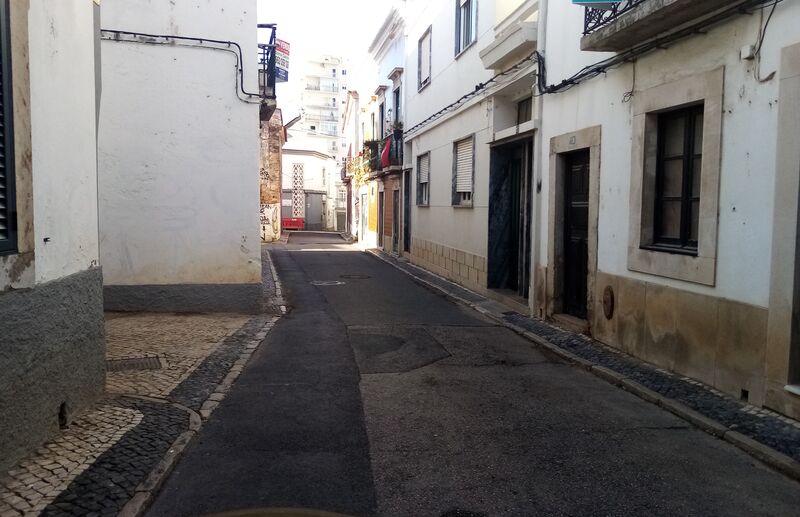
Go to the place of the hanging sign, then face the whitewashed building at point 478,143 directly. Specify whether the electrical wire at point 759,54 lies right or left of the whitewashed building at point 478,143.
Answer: right

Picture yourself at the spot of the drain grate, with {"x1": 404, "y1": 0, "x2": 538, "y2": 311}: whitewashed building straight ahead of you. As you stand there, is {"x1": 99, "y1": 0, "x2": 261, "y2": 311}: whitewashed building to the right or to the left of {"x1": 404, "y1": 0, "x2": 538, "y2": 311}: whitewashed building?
left

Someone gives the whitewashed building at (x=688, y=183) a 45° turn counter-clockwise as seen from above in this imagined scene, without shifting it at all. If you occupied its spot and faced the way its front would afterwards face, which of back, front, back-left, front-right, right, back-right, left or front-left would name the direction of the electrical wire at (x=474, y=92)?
back-right

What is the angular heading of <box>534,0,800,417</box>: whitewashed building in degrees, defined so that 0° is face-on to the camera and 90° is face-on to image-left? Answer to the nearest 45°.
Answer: approximately 45°

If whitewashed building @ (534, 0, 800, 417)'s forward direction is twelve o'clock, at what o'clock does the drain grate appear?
The drain grate is roughly at 1 o'clock from the whitewashed building.

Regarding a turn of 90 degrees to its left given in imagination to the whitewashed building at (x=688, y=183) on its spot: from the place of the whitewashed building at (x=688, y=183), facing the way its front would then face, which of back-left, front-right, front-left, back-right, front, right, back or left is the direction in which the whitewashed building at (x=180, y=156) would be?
back-right

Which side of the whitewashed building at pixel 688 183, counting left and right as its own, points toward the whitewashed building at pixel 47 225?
front

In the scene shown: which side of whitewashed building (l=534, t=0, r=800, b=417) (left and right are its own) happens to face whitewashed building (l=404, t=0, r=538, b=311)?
right
